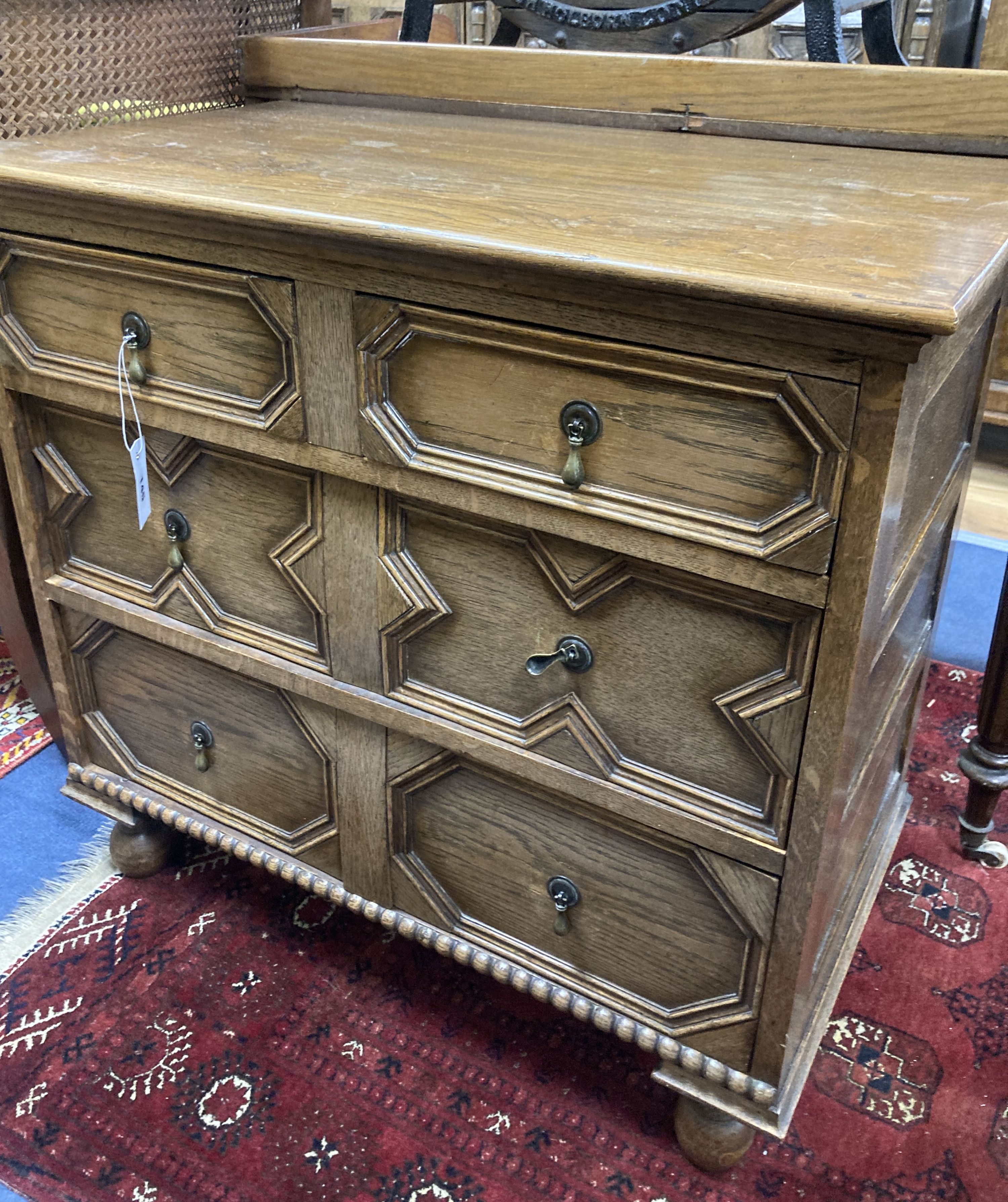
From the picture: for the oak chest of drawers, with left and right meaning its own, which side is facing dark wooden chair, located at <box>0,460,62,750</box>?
right

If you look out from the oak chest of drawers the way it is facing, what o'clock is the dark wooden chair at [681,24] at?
The dark wooden chair is roughly at 5 o'clock from the oak chest of drawers.

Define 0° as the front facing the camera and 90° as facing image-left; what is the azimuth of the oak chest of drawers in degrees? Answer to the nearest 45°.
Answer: approximately 45°

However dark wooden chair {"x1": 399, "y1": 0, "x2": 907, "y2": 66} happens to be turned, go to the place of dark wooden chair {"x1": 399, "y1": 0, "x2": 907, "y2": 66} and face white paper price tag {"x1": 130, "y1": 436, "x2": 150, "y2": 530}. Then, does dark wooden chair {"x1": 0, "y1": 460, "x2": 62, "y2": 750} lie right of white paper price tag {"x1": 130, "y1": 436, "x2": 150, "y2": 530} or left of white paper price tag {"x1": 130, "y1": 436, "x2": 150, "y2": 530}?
right
